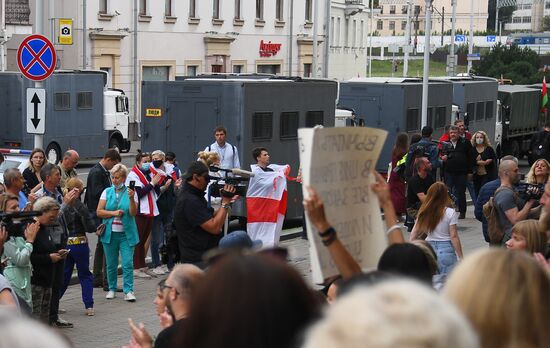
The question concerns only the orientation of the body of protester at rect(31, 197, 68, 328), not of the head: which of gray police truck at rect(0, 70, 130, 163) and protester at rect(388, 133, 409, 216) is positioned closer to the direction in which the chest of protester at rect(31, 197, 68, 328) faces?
the protester

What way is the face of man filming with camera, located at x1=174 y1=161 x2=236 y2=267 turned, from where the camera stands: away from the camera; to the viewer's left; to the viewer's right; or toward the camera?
to the viewer's right

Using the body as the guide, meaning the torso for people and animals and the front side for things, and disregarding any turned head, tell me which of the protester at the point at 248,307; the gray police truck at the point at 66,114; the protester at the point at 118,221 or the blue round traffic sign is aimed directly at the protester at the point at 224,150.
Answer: the protester at the point at 248,307

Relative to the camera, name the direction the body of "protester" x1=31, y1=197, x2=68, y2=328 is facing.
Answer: to the viewer's right

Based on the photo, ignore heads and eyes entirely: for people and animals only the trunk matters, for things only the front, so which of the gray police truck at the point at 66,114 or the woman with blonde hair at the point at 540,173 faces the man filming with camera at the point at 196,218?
the woman with blonde hair

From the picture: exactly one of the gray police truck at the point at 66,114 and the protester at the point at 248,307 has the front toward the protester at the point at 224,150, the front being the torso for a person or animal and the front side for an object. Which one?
the protester at the point at 248,307

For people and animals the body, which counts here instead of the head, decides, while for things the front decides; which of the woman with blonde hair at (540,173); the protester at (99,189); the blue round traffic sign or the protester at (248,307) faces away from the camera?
the protester at (248,307)

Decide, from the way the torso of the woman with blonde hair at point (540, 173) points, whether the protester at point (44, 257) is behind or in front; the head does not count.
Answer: in front

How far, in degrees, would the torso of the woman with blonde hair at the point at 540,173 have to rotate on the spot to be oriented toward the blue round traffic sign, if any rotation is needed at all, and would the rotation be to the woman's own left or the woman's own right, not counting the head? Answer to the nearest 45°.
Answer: approximately 45° to the woman's own right

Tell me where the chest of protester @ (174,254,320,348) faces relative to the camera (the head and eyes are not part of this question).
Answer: away from the camera

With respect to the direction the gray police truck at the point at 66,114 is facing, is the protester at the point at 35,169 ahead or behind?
behind

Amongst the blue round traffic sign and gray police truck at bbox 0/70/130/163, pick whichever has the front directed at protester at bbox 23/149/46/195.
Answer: the blue round traffic sign
